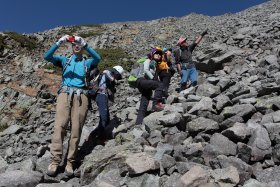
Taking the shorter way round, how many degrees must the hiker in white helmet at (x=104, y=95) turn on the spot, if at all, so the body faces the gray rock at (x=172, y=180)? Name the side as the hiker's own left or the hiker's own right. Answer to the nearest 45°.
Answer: approximately 90° to the hiker's own right

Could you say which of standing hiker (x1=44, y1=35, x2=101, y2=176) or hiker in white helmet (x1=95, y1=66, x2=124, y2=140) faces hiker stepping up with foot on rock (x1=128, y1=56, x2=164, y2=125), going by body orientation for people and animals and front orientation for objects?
hiker in white helmet (x1=95, y1=66, x2=124, y2=140)

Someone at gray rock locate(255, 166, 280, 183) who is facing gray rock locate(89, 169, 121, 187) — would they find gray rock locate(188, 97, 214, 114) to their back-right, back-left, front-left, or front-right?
front-right

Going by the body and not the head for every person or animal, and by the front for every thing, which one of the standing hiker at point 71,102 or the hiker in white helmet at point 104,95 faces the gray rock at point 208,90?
the hiker in white helmet

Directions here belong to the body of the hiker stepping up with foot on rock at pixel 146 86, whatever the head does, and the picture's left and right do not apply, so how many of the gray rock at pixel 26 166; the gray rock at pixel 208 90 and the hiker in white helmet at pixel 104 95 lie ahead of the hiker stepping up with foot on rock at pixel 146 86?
1

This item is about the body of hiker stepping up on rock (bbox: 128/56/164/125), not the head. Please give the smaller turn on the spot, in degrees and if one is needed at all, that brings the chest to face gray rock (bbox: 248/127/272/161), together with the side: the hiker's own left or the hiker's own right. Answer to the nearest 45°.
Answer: approximately 45° to the hiker's own right

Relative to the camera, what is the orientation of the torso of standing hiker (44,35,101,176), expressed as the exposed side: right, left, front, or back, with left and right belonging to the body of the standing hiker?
front

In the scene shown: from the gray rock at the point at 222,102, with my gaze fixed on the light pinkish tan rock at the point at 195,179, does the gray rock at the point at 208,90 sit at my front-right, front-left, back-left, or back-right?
back-right
